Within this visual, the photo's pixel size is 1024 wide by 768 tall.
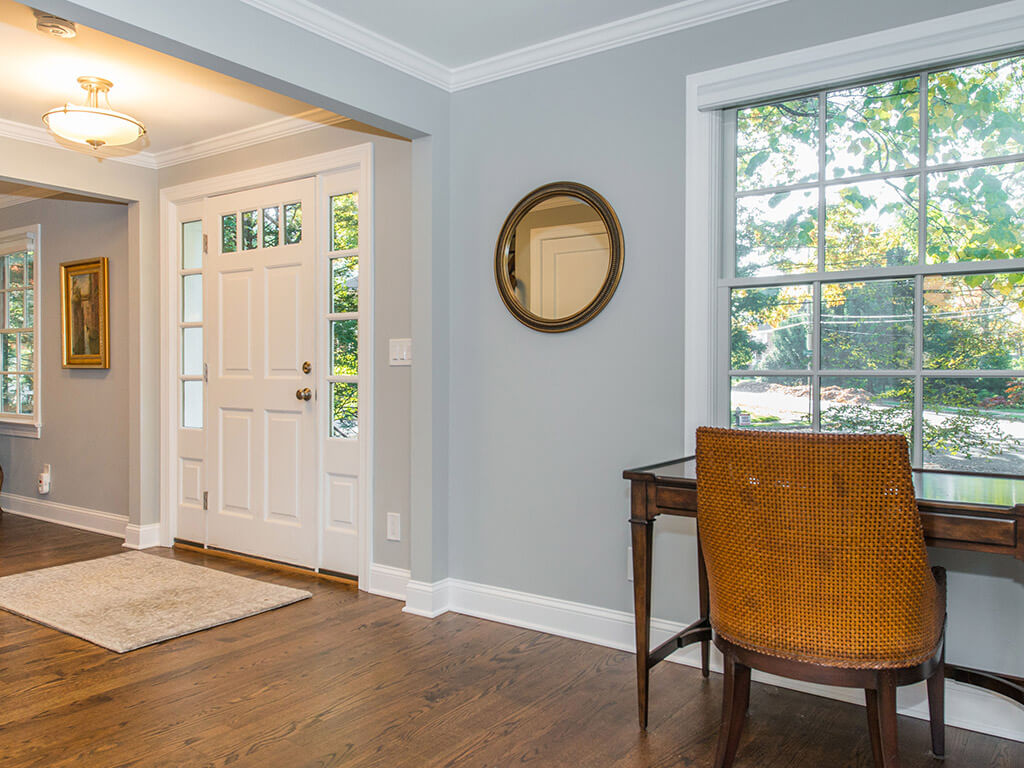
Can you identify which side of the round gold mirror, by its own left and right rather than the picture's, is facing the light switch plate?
right

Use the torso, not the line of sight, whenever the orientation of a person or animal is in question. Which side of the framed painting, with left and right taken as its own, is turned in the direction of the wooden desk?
left

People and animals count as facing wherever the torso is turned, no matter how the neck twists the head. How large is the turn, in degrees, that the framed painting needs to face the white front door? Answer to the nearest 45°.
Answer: approximately 90° to its left

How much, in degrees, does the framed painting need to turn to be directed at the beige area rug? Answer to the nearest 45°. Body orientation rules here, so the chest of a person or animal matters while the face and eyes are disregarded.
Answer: approximately 45° to its left

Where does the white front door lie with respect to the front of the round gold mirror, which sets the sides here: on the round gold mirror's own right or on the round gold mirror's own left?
on the round gold mirror's own right
